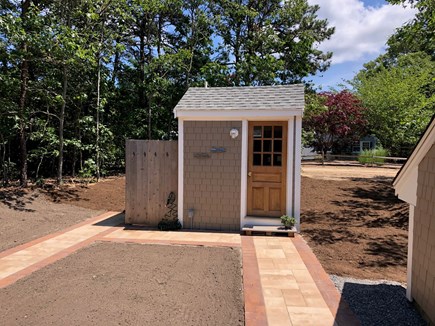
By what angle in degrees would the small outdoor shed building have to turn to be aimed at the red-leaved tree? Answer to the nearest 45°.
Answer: approximately 135° to its left

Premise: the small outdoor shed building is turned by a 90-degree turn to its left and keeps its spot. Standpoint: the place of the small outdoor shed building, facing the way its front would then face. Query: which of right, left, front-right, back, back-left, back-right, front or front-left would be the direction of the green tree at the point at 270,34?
left

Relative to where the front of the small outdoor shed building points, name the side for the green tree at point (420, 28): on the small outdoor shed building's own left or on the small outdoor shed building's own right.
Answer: on the small outdoor shed building's own left

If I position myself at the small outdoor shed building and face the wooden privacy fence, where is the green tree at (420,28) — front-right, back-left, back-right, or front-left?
back-right

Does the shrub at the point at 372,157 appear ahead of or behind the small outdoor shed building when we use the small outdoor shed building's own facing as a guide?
behind

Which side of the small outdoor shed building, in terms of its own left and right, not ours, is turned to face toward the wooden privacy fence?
right

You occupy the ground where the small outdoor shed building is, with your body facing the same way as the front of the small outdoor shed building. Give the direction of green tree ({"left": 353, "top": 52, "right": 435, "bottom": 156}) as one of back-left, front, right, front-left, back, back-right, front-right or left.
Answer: back-left

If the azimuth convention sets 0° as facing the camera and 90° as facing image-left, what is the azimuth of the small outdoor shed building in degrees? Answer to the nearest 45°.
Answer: approximately 0°
